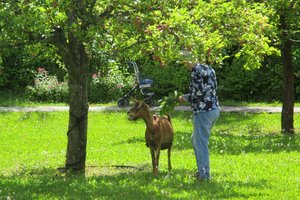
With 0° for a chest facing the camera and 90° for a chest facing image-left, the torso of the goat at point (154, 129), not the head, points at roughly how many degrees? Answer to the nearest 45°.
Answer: approximately 45°

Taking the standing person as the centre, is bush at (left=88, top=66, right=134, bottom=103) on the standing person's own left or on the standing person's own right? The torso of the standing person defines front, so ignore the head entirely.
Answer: on the standing person's own right

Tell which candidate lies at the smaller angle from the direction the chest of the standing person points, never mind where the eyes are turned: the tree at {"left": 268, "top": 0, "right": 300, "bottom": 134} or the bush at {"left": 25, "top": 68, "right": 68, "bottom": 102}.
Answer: the bush

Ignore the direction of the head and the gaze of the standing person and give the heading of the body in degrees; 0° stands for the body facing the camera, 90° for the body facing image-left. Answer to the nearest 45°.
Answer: approximately 90°

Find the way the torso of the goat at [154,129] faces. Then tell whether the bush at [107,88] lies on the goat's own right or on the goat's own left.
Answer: on the goat's own right

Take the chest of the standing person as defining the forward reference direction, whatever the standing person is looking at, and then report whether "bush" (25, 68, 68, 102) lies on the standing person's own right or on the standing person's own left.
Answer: on the standing person's own right

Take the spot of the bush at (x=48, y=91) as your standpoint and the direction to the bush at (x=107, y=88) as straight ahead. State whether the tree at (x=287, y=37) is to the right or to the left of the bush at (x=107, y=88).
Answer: right
